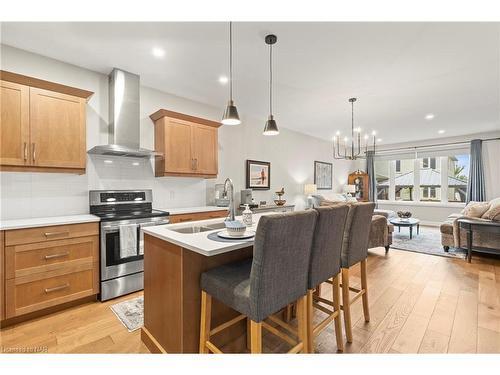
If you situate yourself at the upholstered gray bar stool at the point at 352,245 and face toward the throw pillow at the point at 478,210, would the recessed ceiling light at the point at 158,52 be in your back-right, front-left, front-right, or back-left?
back-left

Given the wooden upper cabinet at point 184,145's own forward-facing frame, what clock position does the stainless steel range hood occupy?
The stainless steel range hood is roughly at 4 o'clock from the wooden upper cabinet.

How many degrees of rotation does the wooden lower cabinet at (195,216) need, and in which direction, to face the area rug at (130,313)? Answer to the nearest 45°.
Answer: approximately 90° to its right

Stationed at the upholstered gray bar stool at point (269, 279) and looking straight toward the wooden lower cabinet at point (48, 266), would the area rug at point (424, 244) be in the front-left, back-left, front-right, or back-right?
back-right

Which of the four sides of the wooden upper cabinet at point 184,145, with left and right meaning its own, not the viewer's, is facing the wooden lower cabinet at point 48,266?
right

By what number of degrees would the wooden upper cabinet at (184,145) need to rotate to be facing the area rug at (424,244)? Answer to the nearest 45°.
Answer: approximately 45° to its left

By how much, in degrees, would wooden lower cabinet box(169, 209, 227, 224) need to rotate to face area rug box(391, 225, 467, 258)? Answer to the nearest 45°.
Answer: approximately 45° to its left

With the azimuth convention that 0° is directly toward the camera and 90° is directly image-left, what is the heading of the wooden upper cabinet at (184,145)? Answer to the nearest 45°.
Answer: approximately 315°
